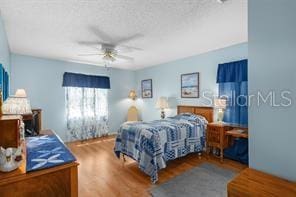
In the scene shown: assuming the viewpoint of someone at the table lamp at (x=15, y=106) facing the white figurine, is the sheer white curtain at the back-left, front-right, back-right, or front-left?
back-left

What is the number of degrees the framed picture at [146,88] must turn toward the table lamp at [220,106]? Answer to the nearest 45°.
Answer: approximately 90° to its left

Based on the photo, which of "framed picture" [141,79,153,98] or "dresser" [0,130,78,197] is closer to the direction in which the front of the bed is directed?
the dresser

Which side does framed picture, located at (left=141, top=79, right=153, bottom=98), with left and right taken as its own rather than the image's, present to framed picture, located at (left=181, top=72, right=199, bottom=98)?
left

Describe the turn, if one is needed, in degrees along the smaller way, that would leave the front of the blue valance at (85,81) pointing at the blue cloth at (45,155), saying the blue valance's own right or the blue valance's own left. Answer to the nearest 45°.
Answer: approximately 45° to the blue valance's own right

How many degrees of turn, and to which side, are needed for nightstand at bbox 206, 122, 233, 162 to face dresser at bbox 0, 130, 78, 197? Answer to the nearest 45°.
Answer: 0° — it already faces it

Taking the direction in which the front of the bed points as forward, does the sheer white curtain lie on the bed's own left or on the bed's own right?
on the bed's own right

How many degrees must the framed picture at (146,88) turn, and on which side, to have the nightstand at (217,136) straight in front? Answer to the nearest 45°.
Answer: approximately 90° to its left
